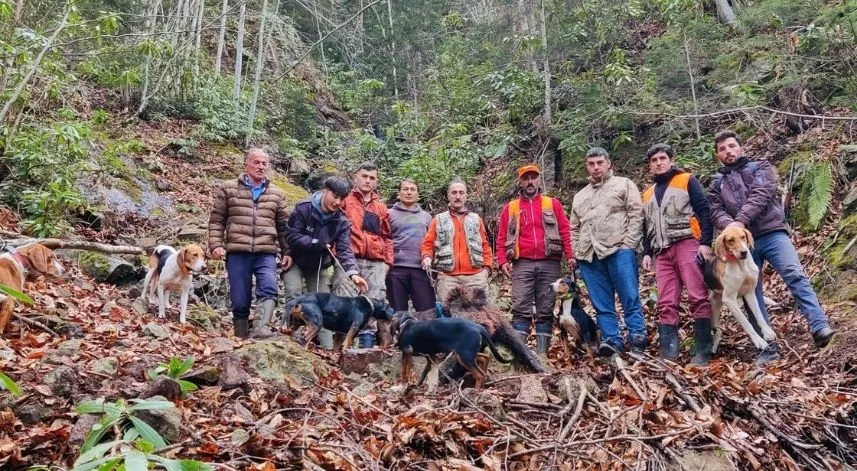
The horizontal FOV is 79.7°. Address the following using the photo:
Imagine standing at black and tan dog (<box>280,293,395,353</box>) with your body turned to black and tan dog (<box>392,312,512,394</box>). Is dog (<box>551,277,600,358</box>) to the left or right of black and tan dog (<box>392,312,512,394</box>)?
left

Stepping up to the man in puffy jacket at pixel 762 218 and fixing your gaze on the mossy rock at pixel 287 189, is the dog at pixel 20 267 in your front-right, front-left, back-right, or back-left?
front-left

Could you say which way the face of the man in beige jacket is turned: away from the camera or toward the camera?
toward the camera

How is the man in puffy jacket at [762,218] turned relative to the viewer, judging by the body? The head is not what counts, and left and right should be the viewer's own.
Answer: facing the viewer and to the left of the viewer

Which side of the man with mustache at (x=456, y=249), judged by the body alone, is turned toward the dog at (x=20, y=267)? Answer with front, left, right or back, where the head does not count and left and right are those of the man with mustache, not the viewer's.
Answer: right

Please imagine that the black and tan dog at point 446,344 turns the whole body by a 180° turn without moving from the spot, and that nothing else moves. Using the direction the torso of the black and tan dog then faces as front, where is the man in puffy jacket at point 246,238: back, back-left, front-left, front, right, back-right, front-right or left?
back-left

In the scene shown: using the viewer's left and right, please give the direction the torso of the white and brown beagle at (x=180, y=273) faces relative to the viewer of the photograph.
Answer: facing the viewer and to the right of the viewer

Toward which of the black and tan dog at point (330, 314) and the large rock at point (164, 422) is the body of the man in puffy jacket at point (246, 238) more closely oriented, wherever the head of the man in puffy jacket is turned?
the large rock

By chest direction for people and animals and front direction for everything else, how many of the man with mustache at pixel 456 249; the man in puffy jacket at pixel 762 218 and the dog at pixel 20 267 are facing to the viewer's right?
1

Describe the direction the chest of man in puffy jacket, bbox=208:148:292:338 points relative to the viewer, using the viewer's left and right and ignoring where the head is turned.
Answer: facing the viewer

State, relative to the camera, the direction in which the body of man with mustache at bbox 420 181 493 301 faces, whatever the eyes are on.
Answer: toward the camera

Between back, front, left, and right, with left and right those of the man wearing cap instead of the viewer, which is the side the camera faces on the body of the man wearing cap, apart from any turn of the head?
front

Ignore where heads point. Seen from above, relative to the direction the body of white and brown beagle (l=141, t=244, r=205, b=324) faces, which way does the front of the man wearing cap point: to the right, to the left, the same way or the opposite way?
to the right

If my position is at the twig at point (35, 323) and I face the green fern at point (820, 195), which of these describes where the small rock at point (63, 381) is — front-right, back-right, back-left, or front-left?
front-right

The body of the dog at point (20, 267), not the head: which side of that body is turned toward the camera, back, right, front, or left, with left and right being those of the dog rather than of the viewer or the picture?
right

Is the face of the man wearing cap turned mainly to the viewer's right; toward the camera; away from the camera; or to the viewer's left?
toward the camera

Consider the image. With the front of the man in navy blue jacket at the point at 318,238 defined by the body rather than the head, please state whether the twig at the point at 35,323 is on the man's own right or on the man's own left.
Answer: on the man's own right

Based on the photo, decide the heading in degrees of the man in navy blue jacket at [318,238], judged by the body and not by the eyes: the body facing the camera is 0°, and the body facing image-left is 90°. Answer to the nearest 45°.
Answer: approximately 315°

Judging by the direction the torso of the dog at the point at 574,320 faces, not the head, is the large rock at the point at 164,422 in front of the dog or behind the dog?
in front

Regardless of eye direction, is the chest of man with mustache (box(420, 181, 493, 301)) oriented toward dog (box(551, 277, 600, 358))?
no

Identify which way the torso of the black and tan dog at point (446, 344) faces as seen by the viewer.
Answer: to the viewer's left
